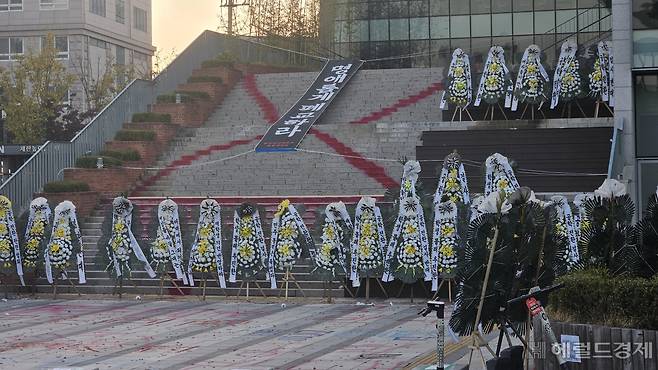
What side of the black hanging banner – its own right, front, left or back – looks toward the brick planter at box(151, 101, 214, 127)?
right

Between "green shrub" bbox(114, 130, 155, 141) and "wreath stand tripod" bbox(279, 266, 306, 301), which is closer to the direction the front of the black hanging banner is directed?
the wreath stand tripod

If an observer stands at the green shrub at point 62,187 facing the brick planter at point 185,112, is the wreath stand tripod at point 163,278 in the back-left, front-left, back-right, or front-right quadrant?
back-right

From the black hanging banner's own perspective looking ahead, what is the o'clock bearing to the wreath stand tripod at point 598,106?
The wreath stand tripod is roughly at 10 o'clock from the black hanging banner.

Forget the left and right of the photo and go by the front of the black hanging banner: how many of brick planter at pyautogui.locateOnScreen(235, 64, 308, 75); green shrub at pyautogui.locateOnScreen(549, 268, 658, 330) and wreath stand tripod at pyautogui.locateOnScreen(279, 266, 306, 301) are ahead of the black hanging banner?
2

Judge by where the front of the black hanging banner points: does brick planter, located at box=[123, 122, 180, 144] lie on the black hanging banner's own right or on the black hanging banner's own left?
on the black hanging banner's own right

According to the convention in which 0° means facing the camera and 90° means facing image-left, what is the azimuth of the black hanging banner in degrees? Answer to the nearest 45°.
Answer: approximately 0°

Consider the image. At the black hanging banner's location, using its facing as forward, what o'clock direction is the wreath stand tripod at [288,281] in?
The wreath stand tripod is roughly at 12 o'clock from the black hanging banner.

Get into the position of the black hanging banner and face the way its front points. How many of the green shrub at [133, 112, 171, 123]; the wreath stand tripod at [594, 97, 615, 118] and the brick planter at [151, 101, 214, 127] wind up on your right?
2

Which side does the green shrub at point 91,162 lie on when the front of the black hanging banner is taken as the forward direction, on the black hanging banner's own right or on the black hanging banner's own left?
on the black hanging banner's own right

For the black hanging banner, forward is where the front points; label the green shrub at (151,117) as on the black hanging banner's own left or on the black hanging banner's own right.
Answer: on the black hanging banner's own right

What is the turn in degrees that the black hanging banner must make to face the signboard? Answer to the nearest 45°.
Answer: approximately 135° to its right

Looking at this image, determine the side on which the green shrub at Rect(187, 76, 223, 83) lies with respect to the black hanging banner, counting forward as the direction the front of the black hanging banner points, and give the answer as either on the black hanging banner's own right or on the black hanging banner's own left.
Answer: on the black hanging banner's own right

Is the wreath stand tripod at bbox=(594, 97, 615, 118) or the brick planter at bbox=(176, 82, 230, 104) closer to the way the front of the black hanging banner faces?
the wreath stand tripod
